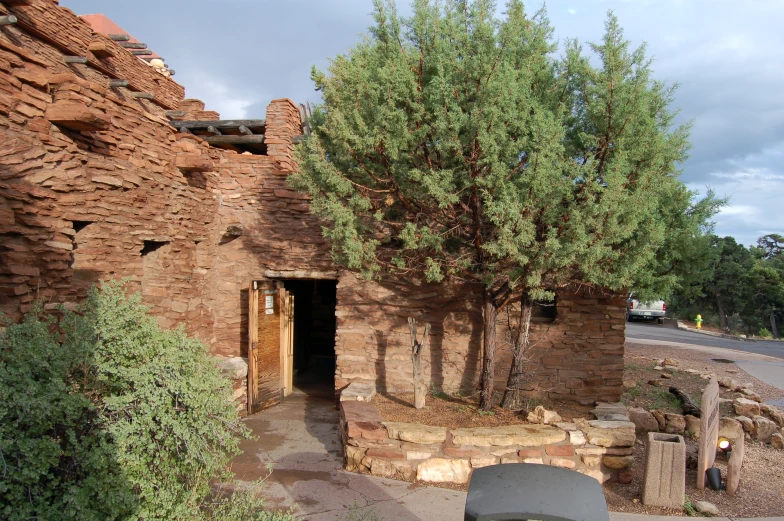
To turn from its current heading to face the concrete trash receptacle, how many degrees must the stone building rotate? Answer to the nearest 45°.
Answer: approximately 45° to its left

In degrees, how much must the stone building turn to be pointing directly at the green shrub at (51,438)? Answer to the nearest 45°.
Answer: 0° — it already faces it

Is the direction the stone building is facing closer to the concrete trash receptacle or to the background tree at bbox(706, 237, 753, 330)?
the concrete trash receptacle

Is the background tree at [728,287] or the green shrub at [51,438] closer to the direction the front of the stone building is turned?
the green shrub

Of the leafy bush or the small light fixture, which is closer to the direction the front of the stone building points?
the leafy bush

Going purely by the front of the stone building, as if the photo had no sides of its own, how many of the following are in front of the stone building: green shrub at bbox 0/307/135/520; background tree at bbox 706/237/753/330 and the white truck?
1

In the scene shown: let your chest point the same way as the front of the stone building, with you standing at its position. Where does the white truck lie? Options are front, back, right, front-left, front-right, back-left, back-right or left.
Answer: back-left

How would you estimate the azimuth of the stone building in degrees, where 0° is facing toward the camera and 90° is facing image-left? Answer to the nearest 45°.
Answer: approximately 0°

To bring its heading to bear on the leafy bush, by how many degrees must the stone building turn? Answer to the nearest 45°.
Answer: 0° — it already faces it

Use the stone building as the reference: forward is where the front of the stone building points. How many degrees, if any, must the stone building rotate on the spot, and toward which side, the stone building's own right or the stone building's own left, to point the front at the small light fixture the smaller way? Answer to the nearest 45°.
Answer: approximately 45° to the stone building's own left

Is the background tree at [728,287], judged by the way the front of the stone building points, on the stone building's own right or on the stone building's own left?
on the stone building's own left
